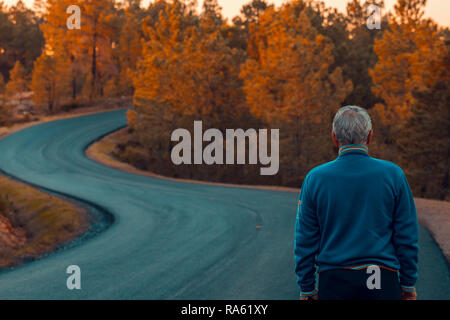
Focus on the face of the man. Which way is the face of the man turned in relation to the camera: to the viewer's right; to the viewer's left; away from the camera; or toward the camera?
away from the camera

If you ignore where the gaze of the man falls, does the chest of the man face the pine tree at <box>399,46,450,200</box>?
yes

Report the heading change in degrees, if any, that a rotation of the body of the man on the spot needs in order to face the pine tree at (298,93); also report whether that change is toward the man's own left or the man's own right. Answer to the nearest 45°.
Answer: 0° — they already face it

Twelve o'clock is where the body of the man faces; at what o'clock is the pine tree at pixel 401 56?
The pine tree is roughly at 12 o'clock from the man.

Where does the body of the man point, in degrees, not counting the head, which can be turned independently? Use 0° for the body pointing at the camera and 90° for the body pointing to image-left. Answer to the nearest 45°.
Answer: approximately 180°
